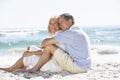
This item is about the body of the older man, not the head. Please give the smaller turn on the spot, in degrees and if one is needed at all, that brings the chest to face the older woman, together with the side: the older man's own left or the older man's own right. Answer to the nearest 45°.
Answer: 0° — they already face them

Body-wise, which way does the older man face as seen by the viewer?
to the viewer's left
